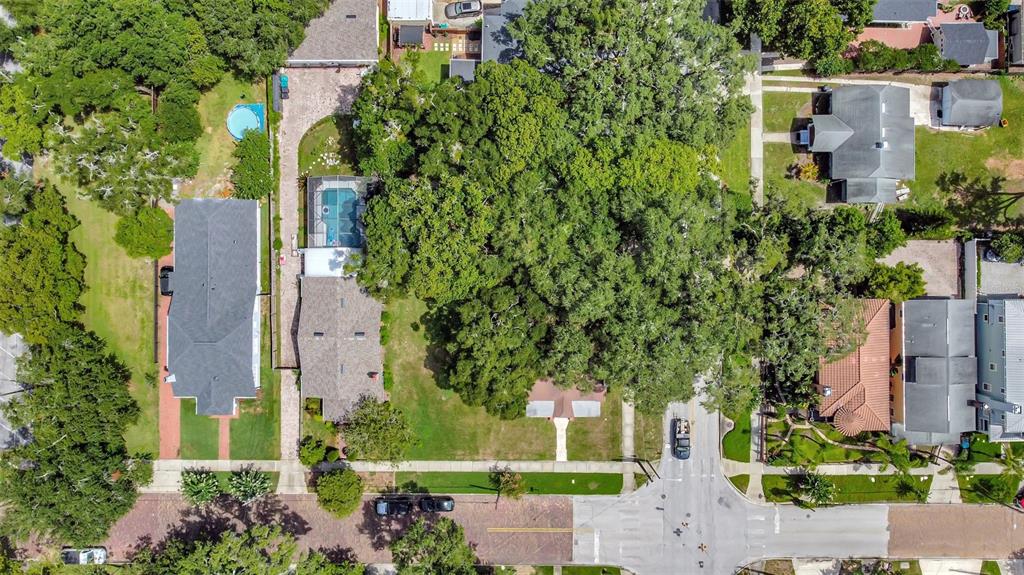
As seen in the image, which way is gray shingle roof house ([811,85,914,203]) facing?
to the viewer's left

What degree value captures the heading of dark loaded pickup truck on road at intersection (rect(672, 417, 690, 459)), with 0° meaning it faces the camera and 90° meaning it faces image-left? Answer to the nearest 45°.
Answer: approximately 0°

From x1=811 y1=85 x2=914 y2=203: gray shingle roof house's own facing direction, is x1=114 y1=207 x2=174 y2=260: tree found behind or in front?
in front

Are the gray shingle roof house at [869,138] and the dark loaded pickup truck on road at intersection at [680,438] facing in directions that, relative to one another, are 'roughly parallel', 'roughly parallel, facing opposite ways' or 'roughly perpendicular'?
roughly perpendicular

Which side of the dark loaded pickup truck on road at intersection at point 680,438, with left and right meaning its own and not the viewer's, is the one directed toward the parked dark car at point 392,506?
right

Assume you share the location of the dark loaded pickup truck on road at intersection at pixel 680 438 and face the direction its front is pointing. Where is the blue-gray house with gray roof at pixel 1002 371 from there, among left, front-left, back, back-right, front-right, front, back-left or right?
left
